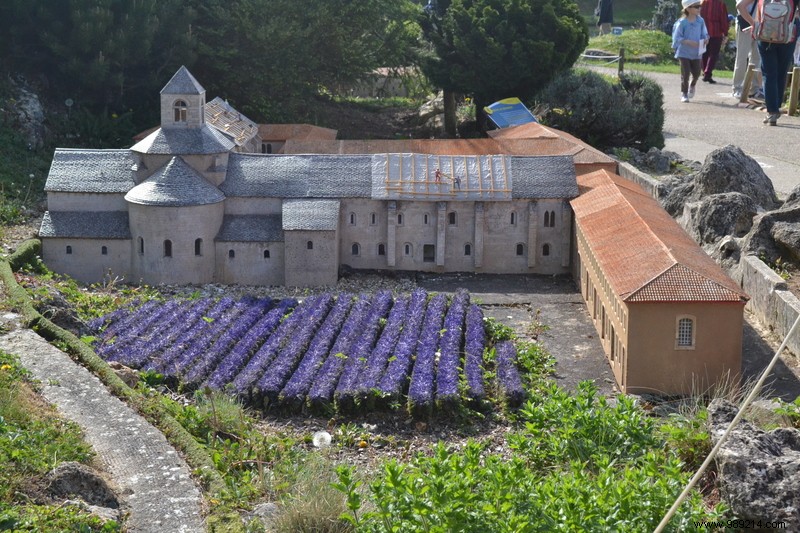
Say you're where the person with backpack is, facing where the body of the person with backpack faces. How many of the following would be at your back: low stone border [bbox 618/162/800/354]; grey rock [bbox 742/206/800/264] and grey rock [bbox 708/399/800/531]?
3

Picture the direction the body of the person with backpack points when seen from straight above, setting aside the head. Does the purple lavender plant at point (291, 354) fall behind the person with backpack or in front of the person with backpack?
behind

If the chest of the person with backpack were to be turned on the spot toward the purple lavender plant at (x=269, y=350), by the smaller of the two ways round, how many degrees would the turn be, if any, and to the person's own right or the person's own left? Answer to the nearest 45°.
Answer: approximately 135° to the person's own left

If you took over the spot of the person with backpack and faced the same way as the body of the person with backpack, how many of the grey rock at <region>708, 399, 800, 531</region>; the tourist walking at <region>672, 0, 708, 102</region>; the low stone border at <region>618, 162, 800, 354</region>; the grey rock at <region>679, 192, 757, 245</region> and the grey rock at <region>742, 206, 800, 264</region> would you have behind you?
4

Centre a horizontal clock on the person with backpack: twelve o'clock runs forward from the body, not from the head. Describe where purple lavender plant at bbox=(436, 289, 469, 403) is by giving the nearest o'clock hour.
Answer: The purple lavender plant is roughly at 7 o'clock from the person with backpack.

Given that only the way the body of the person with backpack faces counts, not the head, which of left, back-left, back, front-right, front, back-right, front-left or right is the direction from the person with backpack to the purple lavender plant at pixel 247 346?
back-left

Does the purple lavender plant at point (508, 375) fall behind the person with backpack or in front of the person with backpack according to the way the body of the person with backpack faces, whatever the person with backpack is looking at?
behind

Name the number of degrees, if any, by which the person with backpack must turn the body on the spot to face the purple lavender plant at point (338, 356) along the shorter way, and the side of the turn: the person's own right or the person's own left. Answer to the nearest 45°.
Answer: approximately 135° to the person's own left

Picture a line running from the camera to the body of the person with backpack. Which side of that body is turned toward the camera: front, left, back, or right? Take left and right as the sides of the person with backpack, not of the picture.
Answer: back

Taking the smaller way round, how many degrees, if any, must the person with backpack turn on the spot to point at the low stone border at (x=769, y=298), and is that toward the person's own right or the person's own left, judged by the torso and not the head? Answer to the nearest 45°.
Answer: approximately 180°

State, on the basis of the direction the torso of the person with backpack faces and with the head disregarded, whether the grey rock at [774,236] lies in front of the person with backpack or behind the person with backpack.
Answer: behind

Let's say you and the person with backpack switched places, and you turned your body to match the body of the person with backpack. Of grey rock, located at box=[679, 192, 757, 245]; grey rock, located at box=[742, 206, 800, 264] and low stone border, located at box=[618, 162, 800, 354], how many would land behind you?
3

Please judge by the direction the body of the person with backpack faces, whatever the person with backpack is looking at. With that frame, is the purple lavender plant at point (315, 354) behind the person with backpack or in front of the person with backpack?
behind

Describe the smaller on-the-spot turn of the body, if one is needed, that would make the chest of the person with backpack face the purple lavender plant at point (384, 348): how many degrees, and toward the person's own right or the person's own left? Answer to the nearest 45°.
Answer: approximately 135° to the person's own left

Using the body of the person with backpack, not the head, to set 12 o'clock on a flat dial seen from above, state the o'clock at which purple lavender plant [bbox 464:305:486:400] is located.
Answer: The purple lavender plant is roughly at 7 o'clock from the person with backpack.

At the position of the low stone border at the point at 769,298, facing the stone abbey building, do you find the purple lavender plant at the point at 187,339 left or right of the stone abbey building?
left
